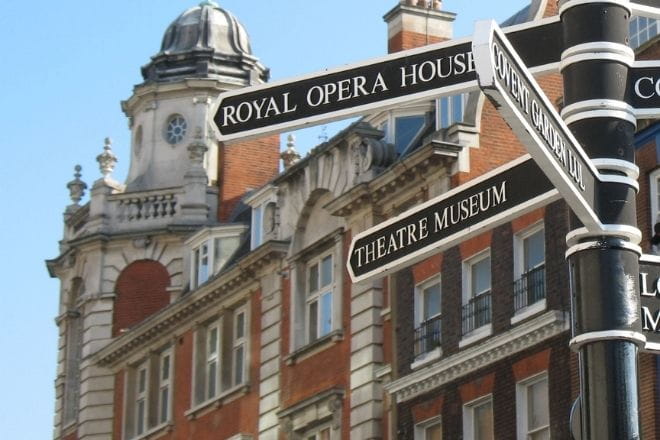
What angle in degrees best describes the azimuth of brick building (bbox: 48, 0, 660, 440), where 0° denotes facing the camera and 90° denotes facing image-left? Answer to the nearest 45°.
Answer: approximately 45°

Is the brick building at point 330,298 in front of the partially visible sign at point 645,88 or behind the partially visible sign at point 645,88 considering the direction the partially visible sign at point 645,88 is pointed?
behind

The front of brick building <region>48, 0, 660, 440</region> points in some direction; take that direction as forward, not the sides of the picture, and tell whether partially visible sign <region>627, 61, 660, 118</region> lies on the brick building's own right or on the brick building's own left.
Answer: on the brick building's own left

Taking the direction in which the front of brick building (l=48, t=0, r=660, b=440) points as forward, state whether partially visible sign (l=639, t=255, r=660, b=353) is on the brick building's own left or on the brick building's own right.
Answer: on the brick building's own left

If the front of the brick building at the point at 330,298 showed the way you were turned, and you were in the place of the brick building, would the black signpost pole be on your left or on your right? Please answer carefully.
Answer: on your left
